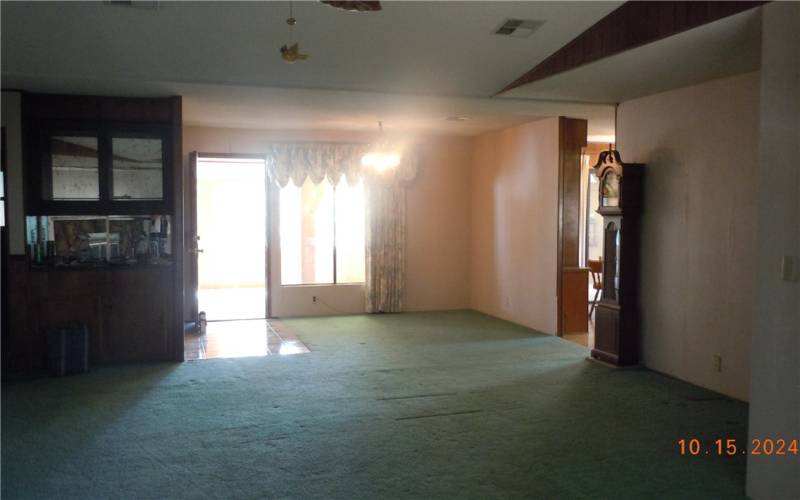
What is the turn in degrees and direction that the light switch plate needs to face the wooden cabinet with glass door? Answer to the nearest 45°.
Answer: approximately 90° to its right

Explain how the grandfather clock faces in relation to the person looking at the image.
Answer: facing the viewer and to the left of the viewer

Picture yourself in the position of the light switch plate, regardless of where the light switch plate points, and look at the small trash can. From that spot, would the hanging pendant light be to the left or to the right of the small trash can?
right

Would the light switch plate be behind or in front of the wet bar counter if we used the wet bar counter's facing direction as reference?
in front

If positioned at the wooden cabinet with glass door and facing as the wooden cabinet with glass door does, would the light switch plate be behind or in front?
in front

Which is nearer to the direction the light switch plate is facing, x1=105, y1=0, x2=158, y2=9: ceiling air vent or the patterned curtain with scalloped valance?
the ceiling air vent

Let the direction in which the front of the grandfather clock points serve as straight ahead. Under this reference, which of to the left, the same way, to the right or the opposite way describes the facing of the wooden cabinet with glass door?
to the left

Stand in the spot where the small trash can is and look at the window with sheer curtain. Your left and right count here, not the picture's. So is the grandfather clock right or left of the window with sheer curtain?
right

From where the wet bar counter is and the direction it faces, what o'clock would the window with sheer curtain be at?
The window with sheer curtain is roughly at 8 o'clock from the wet bar counter.

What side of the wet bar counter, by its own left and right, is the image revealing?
front

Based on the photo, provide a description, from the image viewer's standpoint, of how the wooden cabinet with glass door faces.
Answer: facing the viewer

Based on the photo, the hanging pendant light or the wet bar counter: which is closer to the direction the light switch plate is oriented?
the wet bar counter

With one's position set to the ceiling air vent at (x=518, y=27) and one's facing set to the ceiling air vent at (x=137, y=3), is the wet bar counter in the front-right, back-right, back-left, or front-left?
front-right
